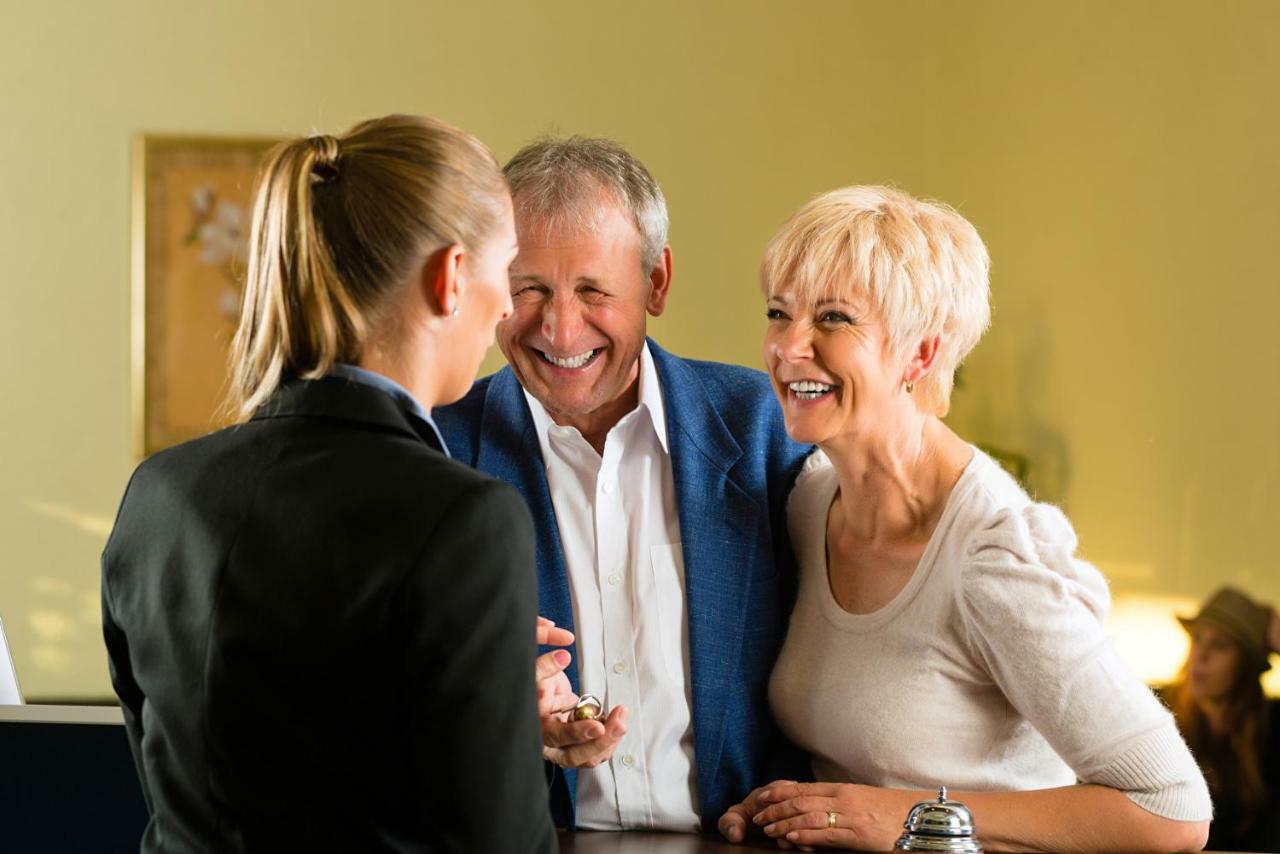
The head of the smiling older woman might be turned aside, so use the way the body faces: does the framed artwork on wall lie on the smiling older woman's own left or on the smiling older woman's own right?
on the smiling older woman's own right

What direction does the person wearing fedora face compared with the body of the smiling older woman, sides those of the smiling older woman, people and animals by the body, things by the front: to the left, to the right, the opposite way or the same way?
the same way

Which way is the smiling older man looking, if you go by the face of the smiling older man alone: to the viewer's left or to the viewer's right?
to the viewer's left

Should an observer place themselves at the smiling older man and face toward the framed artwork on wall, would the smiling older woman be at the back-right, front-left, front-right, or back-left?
back-right

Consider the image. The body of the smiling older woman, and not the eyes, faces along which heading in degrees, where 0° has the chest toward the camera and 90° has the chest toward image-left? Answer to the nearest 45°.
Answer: approximately 45°

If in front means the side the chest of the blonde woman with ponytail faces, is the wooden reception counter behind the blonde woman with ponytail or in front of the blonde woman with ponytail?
in front

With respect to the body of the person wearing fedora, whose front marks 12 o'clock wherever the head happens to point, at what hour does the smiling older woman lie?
The smiling older woman is roughly at 11 o'clock from the person wearing fedora.

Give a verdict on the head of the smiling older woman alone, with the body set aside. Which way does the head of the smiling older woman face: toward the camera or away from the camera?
toward the camera

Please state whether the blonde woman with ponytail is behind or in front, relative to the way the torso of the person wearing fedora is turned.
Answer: in front

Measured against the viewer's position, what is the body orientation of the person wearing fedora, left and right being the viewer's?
facing the viewer and to the left of the viewer

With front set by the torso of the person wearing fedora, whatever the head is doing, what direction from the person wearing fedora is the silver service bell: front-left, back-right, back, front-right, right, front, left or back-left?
front-left

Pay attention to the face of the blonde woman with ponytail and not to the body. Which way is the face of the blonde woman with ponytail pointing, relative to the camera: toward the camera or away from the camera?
away from the camera

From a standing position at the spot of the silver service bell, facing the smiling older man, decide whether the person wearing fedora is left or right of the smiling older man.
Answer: right

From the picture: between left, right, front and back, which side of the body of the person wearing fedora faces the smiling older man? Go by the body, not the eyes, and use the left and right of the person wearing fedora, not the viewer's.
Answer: front

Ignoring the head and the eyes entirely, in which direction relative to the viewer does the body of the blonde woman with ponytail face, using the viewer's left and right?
facing away from the viewer and to the right of the viewer

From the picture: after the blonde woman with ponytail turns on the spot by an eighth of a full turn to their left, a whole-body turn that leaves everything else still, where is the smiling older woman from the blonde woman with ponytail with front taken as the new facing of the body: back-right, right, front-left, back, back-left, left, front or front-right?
front-right

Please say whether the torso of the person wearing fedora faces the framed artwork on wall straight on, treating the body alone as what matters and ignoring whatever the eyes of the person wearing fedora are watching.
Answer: no

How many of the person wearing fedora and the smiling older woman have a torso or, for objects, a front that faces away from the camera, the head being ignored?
0
